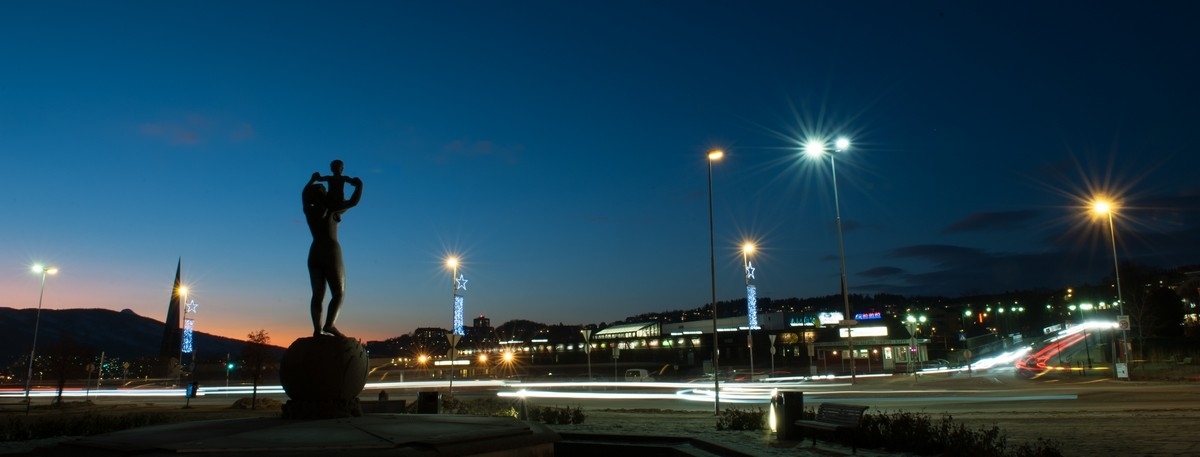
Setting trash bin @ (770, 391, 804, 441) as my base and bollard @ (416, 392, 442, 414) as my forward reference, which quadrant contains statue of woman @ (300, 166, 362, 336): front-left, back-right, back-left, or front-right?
front-left

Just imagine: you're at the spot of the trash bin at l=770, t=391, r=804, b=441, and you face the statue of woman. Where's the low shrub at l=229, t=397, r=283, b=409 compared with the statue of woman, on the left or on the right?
right

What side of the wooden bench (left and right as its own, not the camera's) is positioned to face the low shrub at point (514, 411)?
right

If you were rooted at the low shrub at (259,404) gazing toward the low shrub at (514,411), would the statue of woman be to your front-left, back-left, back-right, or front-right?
front-right

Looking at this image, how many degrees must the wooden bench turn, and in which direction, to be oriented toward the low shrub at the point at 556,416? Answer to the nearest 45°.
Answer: approximately 90° to its right

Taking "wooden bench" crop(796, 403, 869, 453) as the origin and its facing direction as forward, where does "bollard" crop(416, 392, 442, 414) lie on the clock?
The bollard is roughly at 2 o'clock from the wooden bench.

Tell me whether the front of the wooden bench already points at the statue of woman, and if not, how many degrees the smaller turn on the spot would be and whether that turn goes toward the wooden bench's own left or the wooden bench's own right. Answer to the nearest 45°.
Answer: approximately 45° to the wooden bench's own right

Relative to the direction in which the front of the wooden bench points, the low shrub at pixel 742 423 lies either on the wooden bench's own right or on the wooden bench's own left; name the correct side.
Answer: on the wooden bench's own right

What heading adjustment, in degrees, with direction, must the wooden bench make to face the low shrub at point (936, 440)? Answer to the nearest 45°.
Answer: approximately 90° to its left

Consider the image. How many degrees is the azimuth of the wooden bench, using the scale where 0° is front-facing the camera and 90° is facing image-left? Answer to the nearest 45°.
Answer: approximately 45°
